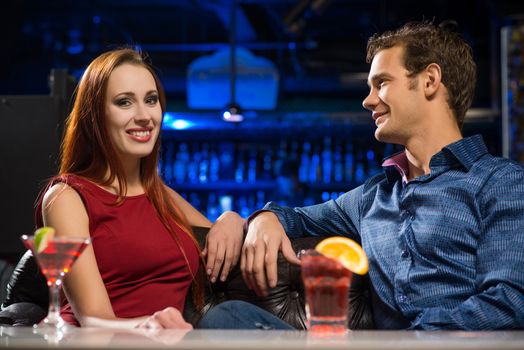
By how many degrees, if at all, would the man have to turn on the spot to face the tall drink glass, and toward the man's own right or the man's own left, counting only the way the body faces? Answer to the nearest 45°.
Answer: approximately 45° to the man's own left

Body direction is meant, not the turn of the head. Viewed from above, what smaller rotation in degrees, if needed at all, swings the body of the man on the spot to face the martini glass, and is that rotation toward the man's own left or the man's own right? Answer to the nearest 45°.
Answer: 0° — they already face it

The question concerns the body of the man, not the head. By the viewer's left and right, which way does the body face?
facing the viewer and to the left of the viewer

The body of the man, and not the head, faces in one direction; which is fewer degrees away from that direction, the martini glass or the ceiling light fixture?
the martini glass

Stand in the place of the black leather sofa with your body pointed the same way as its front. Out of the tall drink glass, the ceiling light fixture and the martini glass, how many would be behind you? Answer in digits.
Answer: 1

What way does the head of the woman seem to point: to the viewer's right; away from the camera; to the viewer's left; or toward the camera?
toward the camera

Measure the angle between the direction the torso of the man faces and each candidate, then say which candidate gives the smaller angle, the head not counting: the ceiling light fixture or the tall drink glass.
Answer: the tall drink glass

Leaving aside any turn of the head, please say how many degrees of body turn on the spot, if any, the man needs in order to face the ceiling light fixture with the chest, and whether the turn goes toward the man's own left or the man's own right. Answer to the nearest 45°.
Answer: approximately 135° to the man's own right

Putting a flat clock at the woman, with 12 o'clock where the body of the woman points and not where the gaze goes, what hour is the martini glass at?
The martini glass is roughly at 2 o'clock from the woman.

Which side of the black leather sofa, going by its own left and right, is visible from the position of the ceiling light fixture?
back

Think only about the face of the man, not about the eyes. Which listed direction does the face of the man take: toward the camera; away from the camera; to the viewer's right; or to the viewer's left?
to the viewer's left

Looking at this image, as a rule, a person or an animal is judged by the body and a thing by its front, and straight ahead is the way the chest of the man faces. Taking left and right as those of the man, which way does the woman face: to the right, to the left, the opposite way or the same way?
to the left

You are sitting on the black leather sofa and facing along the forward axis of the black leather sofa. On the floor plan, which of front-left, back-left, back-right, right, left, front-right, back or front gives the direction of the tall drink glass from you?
front

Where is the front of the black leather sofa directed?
toward the camera
